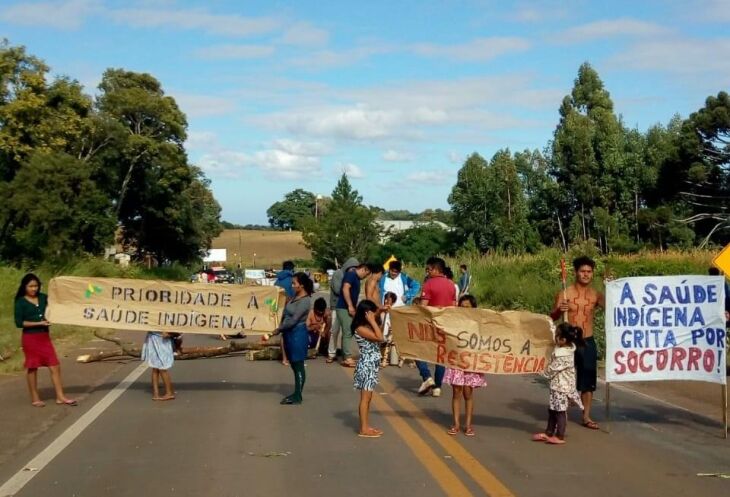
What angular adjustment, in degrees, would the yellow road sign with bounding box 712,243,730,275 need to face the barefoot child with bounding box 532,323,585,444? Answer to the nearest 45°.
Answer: approximately 45° to its right

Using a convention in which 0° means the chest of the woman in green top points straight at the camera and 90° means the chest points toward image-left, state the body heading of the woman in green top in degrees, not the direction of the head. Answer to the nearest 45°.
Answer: approximately 315°

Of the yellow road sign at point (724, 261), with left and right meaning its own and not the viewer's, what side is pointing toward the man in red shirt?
right

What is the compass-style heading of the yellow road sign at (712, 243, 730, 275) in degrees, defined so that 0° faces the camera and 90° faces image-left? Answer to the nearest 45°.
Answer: approximately 0°

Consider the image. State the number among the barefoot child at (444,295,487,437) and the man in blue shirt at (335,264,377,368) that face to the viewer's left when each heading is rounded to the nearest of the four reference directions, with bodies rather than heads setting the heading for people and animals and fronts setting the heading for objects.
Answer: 0

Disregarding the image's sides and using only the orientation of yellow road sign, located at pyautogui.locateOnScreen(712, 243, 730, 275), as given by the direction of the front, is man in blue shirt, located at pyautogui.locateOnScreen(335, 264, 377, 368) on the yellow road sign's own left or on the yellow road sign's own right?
on the yellow road sign's own right
